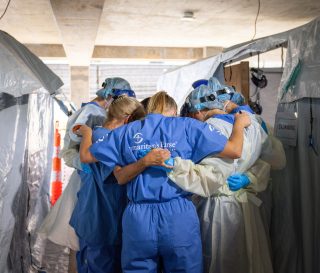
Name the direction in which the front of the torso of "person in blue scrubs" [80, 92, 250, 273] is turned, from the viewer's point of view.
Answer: away from the camera

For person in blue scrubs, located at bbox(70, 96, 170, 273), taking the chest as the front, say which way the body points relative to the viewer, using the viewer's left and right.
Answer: facing away from the viewer and to the right of the viewer

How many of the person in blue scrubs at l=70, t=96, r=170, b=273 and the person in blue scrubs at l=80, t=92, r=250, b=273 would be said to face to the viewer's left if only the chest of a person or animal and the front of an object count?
0

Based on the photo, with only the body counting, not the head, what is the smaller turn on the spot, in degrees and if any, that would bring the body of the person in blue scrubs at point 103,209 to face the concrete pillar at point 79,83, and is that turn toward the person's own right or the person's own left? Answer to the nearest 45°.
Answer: approximately 45° to the person's own left

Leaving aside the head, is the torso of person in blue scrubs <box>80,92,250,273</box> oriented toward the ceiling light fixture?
yes

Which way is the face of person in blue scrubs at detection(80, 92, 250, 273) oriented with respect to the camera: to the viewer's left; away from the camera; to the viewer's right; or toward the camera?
away from the camera

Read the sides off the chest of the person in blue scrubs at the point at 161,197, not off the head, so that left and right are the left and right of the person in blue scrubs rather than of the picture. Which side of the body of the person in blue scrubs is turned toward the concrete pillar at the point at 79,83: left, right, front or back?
front
